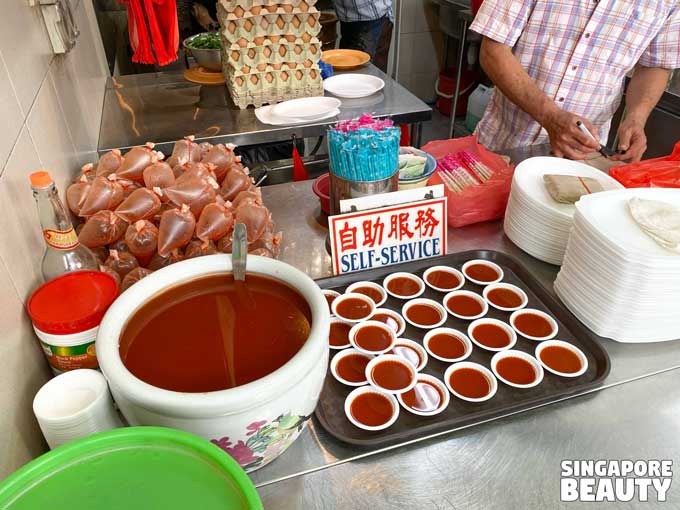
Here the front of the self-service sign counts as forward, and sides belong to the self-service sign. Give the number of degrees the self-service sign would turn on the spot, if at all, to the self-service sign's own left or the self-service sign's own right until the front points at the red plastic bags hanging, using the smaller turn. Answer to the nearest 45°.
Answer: approximately 135° to the self-service sign's own right

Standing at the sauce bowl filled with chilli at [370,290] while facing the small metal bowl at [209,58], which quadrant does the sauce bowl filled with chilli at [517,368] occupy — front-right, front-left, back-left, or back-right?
back-right

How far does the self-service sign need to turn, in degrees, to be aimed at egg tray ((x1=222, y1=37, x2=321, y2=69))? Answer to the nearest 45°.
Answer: approximately 180°

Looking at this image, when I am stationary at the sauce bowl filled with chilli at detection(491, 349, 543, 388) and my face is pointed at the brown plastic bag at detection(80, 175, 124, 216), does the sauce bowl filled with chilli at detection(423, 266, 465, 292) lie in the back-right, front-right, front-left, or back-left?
front-right

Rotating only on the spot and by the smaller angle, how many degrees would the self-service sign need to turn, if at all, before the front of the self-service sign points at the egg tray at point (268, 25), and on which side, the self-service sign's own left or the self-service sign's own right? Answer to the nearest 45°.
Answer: approximately 180°

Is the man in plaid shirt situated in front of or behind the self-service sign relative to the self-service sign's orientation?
behind

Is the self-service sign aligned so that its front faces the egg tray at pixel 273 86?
no

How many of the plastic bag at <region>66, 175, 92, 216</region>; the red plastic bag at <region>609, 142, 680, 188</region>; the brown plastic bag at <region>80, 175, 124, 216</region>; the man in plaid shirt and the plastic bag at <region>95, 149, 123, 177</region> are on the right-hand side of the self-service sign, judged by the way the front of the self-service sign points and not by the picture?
3

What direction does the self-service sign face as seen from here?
toward the camera

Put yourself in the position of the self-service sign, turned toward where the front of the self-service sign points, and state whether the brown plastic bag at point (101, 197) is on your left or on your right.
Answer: on your right
